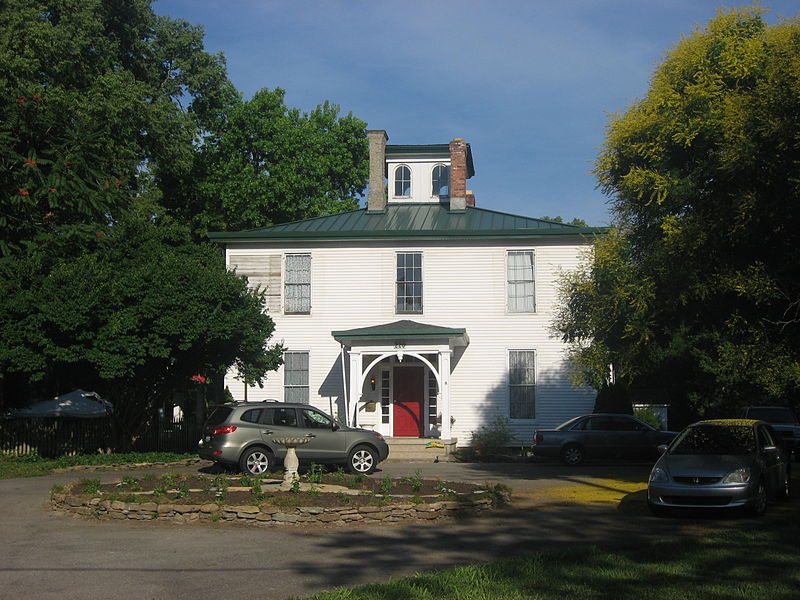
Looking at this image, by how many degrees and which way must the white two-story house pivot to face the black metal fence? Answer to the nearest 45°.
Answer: approximately 90° to its right

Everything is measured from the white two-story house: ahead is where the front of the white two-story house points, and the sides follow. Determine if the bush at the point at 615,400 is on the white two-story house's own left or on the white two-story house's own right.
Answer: on the white two-story house's own left

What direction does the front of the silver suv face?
to the viewer's right

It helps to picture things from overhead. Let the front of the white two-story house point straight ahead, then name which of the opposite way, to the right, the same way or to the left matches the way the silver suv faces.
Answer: to the left

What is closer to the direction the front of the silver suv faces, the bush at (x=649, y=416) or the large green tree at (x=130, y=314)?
the bush

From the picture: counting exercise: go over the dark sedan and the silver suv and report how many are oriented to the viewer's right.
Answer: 2

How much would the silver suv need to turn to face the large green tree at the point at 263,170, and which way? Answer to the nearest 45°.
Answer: approximately 90° to its left

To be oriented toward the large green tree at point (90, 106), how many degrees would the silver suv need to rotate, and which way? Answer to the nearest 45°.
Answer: approximately 135° to its left

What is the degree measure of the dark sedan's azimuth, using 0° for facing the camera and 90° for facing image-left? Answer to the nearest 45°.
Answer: approximately 270°

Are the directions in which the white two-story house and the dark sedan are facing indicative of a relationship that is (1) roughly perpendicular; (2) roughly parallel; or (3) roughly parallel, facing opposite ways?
roughly perpendicular

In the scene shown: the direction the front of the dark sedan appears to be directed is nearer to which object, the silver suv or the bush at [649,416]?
the bush

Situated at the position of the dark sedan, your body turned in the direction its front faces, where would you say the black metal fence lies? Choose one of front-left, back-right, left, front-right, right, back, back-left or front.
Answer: back

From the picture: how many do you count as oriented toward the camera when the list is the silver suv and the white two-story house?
1
